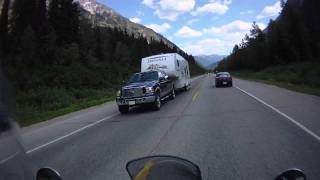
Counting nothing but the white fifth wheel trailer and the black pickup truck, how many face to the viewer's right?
0

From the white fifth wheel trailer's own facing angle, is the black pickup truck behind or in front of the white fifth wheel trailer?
in front

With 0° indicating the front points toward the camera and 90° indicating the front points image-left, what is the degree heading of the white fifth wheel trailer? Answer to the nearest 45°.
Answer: approximately 45°

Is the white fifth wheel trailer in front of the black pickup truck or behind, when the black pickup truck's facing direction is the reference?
behind

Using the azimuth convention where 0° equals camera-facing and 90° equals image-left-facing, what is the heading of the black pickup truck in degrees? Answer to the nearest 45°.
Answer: approximately 45°
